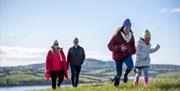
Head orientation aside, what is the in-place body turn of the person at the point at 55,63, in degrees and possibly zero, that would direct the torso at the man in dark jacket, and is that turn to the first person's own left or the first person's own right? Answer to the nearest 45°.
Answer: approximately 135° to the first person's own left

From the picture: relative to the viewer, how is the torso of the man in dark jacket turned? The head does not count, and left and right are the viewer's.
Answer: facing the viewer

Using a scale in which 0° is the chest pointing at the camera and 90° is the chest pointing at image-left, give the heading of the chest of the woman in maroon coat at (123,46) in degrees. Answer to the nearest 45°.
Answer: approximately 315°

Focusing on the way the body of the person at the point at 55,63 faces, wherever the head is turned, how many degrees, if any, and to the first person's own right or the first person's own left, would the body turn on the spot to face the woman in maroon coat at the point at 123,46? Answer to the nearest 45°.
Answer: approximately 45° to the first person's own left

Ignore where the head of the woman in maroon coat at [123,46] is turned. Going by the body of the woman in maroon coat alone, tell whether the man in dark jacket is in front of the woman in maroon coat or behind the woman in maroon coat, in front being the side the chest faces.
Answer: behind

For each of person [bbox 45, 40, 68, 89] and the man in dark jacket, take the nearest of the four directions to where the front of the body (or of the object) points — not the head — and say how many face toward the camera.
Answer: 2
